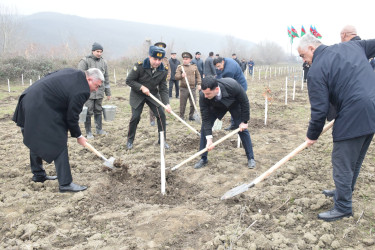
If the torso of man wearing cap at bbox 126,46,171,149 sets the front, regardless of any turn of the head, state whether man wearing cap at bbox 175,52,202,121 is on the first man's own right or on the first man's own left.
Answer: on the first man's own left

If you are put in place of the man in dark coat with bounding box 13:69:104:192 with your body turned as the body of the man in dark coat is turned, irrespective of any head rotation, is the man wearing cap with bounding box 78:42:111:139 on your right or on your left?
on your left

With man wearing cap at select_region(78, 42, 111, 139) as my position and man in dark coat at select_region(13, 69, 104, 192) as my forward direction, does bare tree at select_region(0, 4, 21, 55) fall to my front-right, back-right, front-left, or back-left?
back-right

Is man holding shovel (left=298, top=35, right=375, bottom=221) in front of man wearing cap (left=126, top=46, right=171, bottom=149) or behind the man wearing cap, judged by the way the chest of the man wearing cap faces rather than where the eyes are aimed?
in front

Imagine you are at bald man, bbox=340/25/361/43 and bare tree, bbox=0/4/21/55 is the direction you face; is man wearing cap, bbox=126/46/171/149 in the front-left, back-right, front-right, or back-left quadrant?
front-left

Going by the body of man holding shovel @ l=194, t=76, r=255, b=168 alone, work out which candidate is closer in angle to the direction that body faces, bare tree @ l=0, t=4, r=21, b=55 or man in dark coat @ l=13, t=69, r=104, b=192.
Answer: the man in dark coat

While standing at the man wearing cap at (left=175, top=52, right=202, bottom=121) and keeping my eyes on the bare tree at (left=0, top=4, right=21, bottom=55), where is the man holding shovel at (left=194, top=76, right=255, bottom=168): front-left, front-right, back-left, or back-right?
back-left

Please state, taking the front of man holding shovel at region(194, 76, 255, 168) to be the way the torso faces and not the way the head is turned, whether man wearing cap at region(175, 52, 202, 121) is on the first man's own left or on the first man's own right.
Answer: on the first man's own right

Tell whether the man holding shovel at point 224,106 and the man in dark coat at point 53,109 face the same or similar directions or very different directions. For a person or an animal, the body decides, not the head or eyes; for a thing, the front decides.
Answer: very different directions

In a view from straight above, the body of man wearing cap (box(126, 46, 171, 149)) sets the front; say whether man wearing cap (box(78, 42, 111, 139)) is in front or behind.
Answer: behind

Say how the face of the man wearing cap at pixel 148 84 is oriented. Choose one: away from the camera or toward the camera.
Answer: toward the camera

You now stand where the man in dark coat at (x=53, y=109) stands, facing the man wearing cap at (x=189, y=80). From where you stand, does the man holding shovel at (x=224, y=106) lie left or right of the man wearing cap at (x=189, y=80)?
right

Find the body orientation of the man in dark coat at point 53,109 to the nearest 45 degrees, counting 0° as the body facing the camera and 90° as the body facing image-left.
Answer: approximately 270°

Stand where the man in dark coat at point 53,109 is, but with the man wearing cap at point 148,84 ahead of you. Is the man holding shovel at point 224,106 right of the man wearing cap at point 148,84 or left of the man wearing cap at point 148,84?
right

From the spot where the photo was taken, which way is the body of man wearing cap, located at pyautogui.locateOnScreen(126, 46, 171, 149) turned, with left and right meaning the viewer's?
facing the viewer and to the right of the viewer

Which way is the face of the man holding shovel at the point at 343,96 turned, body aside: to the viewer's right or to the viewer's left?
to the viewer's left

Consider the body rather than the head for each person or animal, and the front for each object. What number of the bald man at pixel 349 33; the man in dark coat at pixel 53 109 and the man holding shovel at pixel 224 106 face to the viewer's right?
1
